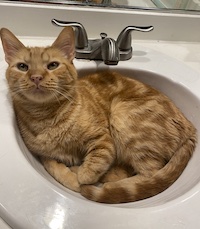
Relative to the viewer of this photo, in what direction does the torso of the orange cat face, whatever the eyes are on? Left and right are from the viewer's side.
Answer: facing the viewer and to the left of the viewer

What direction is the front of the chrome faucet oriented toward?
toward the camera
